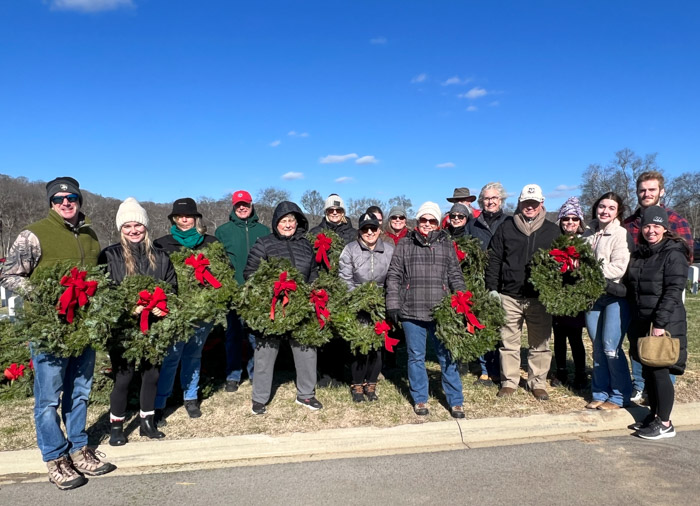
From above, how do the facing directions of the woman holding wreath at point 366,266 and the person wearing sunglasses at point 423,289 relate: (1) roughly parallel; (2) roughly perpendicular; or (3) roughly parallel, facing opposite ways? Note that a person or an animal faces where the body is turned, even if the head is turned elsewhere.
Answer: roughly parallel

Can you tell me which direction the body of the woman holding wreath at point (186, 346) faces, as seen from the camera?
toward the camera

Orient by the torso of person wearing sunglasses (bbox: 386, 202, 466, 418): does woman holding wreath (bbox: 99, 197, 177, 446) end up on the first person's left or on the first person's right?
on the first person's right

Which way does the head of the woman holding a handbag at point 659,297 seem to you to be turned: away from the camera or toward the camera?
toward the camera

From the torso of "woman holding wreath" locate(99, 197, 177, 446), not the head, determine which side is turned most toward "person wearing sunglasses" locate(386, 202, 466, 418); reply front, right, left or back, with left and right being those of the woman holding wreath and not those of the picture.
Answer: left

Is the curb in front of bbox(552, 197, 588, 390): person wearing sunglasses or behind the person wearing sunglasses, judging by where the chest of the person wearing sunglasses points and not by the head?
in front

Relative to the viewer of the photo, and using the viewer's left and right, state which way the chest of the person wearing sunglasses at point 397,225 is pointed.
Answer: facing the viewer

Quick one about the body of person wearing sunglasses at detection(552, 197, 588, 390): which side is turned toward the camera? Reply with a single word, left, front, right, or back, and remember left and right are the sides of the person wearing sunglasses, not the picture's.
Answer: front

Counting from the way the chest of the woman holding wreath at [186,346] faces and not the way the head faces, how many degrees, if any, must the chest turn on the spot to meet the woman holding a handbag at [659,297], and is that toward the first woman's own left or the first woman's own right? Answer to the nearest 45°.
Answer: approximately 45° to the first woman's own left

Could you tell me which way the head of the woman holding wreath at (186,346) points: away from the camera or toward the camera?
toward the camera

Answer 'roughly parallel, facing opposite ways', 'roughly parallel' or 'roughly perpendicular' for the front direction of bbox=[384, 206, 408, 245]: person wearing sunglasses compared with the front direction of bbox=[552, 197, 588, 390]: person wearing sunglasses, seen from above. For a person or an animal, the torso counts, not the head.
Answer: roughly parallel

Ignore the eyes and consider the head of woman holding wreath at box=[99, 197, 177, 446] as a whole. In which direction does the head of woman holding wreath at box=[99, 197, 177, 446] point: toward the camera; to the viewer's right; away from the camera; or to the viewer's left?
toward the camera

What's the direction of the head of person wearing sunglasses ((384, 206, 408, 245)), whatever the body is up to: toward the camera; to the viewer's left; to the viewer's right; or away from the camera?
toward the camera

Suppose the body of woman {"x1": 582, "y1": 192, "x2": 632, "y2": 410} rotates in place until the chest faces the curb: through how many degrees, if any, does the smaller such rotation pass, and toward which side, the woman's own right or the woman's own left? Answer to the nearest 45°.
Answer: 0° — they already face it

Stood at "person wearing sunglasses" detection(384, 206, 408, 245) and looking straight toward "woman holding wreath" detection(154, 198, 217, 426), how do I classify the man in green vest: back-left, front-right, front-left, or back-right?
front-left

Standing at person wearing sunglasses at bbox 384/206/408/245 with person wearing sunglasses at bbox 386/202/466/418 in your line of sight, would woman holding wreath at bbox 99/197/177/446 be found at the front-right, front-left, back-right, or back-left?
front-right

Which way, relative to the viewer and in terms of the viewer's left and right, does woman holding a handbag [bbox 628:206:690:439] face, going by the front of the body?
facing the viewer and to the left of the viewer
